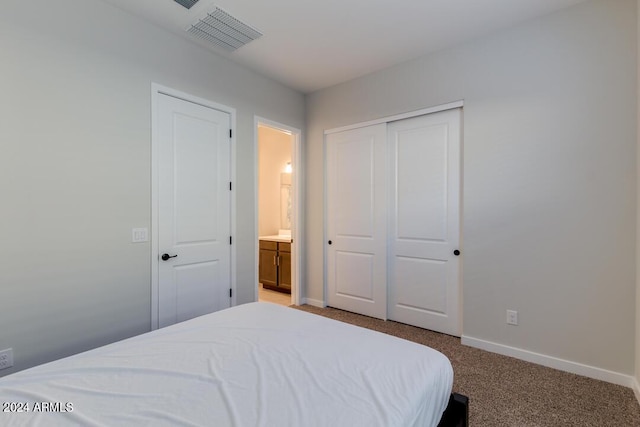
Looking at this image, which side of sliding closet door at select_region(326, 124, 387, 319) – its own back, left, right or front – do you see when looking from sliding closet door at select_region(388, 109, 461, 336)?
left

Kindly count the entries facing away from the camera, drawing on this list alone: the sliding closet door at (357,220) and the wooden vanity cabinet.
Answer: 0

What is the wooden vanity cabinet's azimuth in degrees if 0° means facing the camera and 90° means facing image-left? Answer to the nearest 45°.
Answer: approximately 45°

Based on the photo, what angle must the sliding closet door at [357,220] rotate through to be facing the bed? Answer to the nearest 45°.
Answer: approximately 45° to its left

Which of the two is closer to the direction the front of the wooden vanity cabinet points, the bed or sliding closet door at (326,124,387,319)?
the bed

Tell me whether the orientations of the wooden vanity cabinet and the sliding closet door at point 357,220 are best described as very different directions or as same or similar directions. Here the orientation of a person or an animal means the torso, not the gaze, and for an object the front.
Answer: same or similar directions

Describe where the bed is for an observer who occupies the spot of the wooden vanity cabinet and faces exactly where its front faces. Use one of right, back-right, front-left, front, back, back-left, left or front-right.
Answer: front-left

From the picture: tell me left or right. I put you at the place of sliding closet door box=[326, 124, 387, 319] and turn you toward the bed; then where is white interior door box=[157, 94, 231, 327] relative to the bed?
right

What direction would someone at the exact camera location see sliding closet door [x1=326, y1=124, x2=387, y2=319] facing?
facing the viewer and to the left of the viewer

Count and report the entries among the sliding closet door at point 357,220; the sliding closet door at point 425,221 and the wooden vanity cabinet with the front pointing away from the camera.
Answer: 0

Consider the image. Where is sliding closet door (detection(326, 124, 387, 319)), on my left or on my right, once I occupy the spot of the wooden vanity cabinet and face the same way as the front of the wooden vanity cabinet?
on my left

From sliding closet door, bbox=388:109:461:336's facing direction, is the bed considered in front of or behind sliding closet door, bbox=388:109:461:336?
in front

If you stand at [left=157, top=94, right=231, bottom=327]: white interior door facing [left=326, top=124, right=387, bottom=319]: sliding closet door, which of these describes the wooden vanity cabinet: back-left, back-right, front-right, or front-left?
front-left

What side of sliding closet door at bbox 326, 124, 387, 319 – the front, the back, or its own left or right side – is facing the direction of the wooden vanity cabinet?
right
